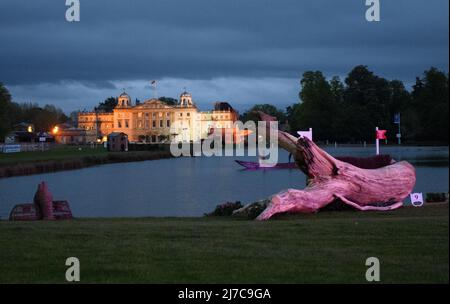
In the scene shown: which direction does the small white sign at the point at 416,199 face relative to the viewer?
toward the camera

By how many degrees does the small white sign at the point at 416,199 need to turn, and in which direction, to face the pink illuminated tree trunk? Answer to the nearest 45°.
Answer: approximately 45° to its right
